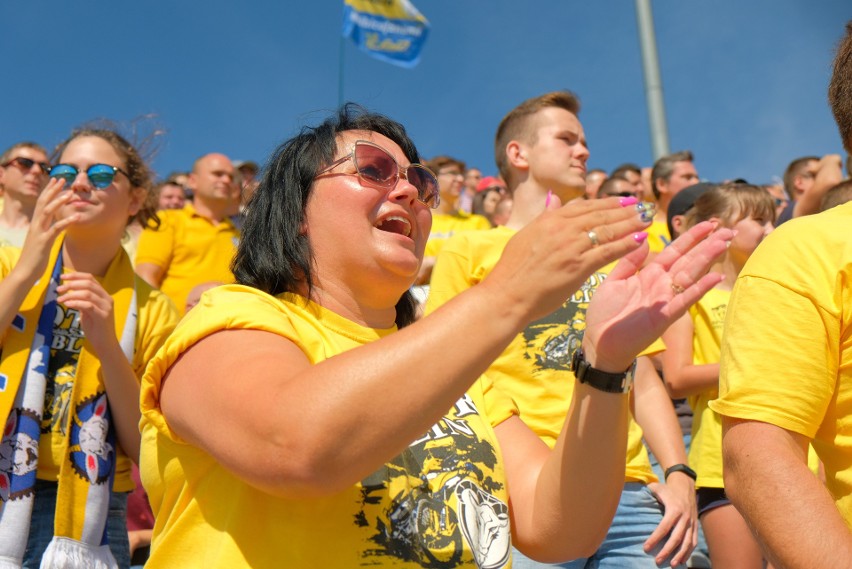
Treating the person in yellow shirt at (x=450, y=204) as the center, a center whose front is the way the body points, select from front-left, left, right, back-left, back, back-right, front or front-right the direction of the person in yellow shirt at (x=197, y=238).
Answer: right

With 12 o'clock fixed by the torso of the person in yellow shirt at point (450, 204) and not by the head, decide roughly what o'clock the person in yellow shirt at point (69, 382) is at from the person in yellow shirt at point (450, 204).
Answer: the person in yellow shirt at point (69, 382) is roughly at 2 o'clock from the person in yellow shirt at point (450, 204).

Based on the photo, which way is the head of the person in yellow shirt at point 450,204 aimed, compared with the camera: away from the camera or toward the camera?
toward the camera

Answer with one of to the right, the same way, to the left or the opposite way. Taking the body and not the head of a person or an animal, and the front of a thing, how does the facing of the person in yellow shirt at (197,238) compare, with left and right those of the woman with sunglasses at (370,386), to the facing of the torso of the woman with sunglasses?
the same way

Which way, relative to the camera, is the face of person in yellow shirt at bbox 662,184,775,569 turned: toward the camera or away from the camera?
toward the camera

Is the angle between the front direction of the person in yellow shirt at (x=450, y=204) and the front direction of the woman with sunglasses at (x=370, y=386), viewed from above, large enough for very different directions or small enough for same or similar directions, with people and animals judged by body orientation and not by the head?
same or similar directions

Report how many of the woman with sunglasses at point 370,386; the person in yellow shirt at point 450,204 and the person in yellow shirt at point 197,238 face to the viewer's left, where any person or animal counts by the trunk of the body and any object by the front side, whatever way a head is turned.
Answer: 0

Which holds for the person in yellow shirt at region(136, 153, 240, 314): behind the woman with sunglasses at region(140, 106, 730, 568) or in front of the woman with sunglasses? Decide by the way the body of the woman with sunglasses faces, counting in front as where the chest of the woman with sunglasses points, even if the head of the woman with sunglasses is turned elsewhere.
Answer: behind

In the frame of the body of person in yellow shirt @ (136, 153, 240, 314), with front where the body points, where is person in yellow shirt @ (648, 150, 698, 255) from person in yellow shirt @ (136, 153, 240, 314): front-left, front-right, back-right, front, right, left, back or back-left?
front-left

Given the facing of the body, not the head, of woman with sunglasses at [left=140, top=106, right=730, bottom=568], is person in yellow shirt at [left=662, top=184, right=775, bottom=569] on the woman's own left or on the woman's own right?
on the woman's own left

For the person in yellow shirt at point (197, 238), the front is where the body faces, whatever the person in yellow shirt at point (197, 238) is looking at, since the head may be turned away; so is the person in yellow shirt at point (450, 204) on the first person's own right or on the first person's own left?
on the first person's own left

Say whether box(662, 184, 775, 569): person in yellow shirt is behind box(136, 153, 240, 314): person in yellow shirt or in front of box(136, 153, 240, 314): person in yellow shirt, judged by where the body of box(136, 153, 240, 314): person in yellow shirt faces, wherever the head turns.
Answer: in front
